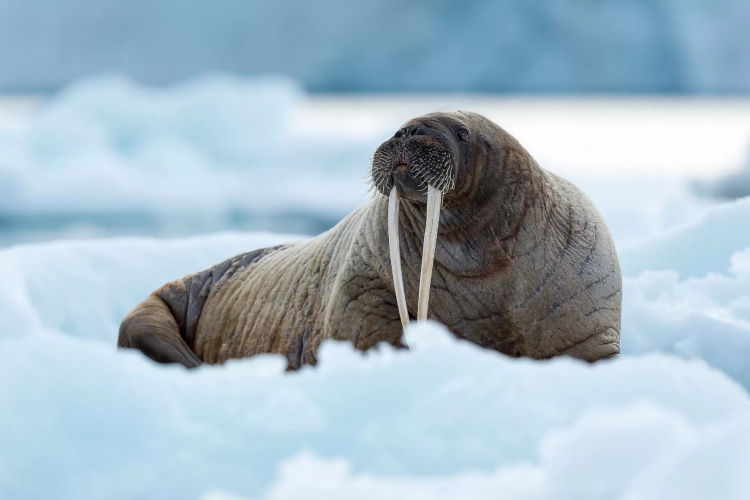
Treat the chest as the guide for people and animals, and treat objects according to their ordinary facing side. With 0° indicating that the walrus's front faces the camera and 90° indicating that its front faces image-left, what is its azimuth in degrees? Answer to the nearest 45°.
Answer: approximately 315°
